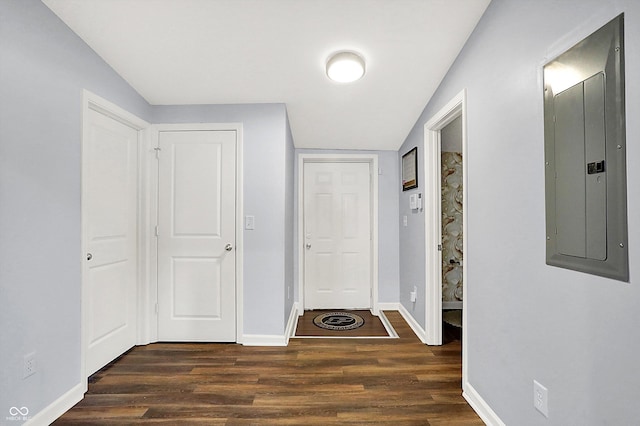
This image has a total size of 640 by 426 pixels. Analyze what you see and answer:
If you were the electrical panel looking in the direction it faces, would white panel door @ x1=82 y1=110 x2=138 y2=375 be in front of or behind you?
in front

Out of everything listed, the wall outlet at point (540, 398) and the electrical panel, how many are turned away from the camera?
0

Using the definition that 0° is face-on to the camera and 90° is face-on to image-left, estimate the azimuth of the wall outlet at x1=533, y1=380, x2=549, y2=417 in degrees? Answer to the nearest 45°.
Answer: approximately 45°

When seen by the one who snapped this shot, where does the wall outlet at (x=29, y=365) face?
facing the viewer and to the right of the viewer

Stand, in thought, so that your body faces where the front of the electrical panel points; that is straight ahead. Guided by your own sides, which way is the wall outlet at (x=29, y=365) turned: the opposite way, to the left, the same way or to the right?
the opposite way

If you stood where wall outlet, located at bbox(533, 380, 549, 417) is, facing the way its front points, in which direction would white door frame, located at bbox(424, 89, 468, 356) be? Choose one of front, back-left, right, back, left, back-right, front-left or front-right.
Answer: right

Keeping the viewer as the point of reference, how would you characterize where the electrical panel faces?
facing the viewer and to the left of the viewer

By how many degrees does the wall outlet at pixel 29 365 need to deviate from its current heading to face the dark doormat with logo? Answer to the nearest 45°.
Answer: approximately 45° to its left

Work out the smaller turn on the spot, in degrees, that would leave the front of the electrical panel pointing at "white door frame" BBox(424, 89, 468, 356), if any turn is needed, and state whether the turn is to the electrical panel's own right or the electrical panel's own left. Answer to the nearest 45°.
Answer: approximately 90° to the electrical panel's own right

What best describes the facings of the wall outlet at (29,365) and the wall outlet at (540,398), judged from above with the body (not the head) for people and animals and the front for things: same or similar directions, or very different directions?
very different directions

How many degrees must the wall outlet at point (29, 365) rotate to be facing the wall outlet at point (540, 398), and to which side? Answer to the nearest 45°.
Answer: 0° — it already faces it

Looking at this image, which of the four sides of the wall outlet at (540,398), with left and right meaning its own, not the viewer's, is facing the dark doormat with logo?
right

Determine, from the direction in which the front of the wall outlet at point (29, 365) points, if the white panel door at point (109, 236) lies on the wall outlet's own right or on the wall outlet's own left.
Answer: on the wall outlet's own left

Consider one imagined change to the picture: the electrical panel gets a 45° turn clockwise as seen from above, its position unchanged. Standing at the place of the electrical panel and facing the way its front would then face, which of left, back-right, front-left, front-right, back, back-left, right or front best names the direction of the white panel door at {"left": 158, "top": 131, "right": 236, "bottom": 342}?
front
